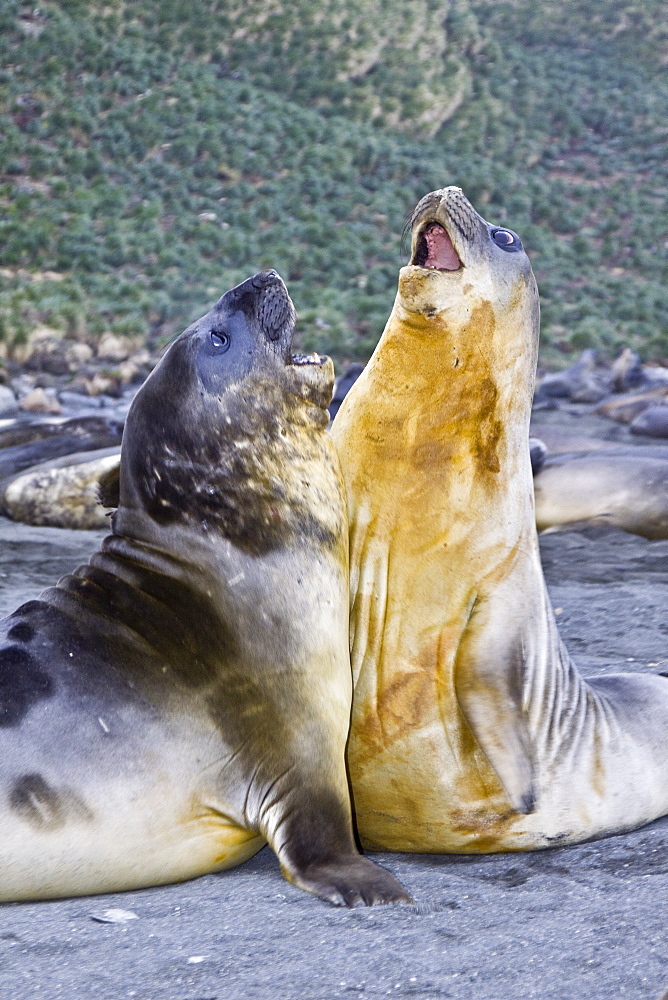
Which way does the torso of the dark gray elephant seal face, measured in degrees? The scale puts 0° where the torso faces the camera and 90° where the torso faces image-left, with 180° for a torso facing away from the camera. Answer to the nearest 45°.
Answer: approximately 270°

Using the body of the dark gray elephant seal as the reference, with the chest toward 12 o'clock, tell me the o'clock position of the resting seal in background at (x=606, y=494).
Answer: The resting seal in background is roughly at 10 o'clock from the dark gray elephant seal.
